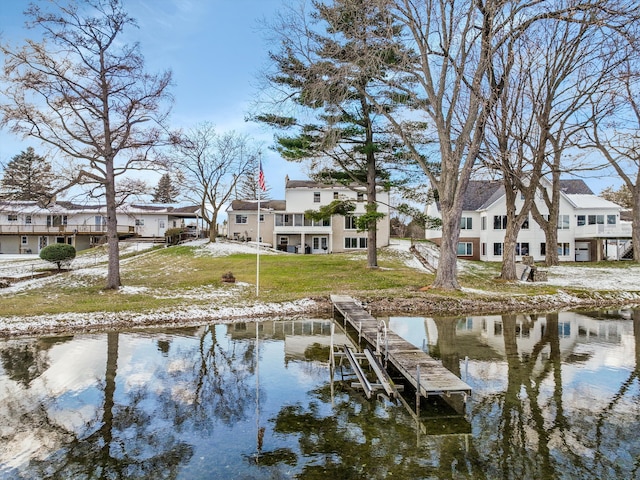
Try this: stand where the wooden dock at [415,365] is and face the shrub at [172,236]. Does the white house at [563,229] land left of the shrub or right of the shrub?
right

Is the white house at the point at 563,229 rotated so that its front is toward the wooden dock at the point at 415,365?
yes

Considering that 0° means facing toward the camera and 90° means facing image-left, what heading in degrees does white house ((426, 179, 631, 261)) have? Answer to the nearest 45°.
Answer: approximately 0°

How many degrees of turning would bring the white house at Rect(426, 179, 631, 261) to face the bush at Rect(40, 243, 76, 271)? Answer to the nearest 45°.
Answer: approximately 45° to its right

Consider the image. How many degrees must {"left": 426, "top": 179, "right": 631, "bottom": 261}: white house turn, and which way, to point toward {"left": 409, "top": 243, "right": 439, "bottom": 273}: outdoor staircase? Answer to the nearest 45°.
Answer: approximately 45° to its right

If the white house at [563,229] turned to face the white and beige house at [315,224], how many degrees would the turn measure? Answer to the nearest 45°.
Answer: approximately 90° to its right

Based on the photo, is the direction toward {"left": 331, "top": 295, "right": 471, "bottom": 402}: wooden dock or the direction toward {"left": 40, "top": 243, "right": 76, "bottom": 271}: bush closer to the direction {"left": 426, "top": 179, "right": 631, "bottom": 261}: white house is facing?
the wooden dock

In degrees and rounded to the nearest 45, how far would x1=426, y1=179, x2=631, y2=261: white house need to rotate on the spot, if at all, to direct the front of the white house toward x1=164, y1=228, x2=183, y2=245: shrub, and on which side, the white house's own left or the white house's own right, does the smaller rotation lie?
approximately 90° to the white house's own right

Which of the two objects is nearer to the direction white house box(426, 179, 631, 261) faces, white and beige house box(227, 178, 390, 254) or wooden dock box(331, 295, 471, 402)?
the wooden dock
